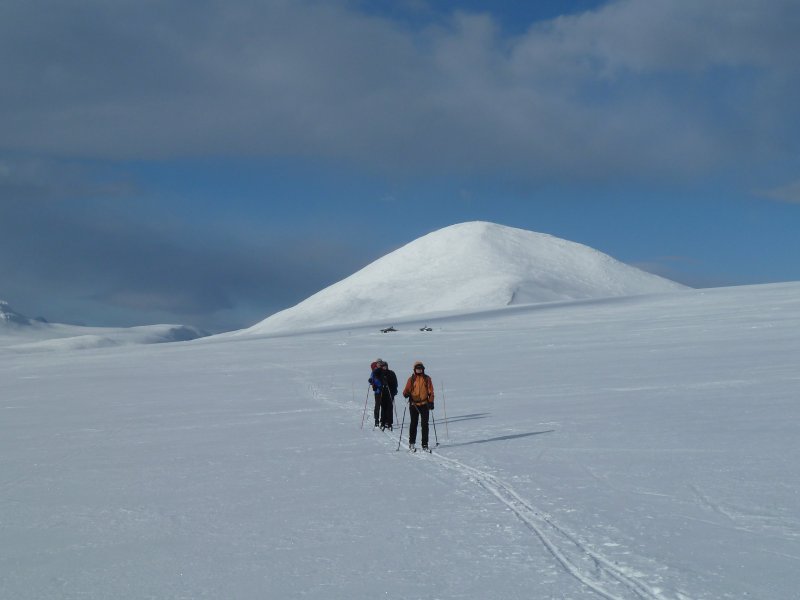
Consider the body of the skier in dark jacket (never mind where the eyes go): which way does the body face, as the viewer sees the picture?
toward the camera
